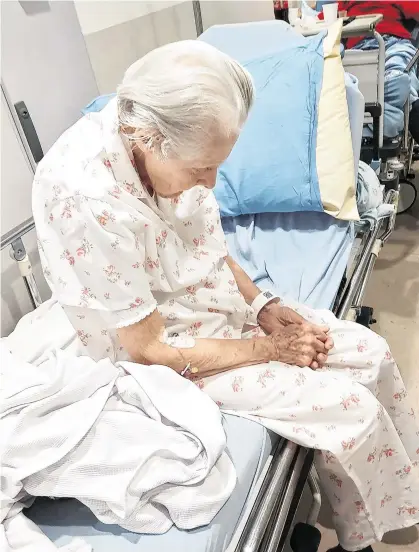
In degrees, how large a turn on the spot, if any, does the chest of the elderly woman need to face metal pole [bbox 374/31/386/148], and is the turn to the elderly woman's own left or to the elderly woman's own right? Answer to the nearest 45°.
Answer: approximately 90° to the elderly woman's own left

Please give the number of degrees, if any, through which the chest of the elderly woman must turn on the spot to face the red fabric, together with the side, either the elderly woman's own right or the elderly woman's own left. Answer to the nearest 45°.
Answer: approximately 90° to the elderly woman's own left

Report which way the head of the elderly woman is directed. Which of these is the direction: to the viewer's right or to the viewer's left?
to the viewer's right

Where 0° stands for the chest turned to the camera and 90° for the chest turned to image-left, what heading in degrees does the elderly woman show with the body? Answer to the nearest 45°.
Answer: approximately 315°

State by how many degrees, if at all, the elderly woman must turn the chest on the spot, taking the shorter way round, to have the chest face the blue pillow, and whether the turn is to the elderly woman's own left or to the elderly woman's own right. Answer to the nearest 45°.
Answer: approximately 90° to the elderly woman's own left
